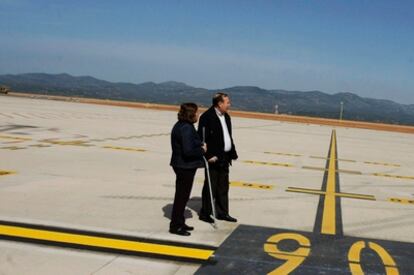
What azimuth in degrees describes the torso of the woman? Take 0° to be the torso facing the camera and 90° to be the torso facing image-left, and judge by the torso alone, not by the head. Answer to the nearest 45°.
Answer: approximately 270°

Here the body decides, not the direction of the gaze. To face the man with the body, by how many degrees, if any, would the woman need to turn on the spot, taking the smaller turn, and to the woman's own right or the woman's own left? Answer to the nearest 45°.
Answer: approximately 45° to the woman's own left

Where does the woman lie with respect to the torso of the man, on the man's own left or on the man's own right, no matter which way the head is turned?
on the man's own right

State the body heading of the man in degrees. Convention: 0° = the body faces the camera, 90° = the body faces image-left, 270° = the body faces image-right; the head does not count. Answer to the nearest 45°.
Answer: approximately 315°
